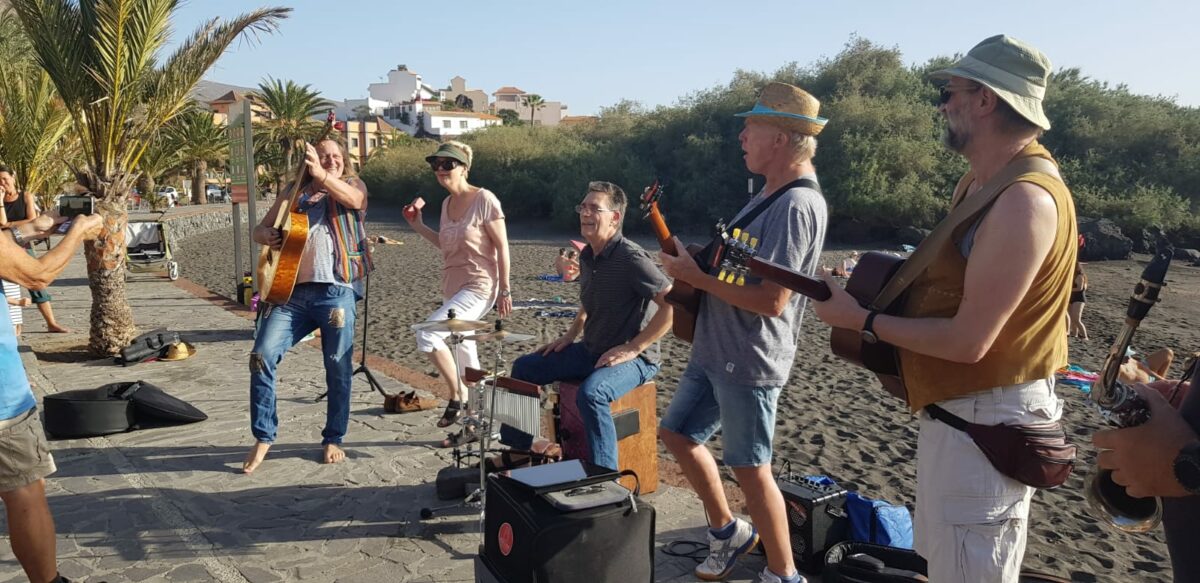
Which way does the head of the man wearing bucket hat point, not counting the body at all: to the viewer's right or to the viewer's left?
to the viewer's left

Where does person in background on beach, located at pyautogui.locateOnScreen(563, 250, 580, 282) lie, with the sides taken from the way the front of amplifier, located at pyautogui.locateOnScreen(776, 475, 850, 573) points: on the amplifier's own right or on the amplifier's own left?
on the amplifier's own right

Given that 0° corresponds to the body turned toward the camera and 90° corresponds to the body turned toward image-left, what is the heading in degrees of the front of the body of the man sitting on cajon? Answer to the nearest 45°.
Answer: approximately 45°

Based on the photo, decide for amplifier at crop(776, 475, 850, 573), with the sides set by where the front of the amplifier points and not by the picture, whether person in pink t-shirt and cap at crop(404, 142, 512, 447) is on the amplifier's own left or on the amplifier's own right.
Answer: on the amplifier's own right

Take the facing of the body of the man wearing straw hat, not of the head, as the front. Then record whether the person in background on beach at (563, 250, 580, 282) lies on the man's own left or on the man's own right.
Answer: on the man's own right

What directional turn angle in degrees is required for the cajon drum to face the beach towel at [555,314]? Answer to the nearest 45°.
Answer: approximately 135° to its right
